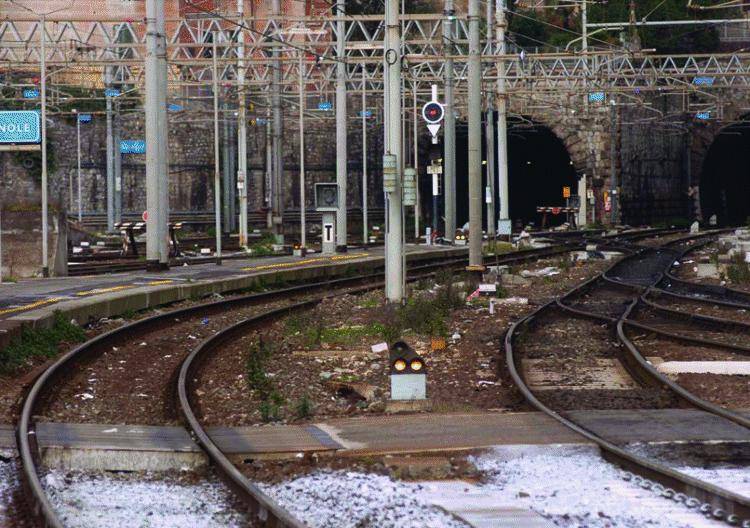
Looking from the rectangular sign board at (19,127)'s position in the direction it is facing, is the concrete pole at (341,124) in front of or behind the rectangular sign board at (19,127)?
behind

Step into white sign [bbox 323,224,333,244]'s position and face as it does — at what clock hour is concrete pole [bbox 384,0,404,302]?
The concrete pole is roughly at 12 o'clock from the white sign.

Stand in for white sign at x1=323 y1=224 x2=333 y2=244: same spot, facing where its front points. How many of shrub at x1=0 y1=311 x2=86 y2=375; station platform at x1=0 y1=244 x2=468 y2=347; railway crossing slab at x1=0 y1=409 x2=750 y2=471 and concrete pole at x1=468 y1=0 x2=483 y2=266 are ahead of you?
4

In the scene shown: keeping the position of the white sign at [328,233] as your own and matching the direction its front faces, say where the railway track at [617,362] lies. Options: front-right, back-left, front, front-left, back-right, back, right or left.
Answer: front

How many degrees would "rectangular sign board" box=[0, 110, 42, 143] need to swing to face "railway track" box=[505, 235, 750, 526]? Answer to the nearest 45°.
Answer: approximately 45° to its left

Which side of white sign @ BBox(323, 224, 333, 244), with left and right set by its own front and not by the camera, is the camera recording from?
front

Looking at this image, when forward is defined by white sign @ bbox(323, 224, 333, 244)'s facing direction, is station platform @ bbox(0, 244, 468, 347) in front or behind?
in front

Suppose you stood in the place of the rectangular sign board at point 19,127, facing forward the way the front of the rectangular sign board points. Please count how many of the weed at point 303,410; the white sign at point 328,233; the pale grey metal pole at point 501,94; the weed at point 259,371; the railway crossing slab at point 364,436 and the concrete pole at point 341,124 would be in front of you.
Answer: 3

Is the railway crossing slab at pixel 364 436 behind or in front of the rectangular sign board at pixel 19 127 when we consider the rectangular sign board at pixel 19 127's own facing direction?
in front

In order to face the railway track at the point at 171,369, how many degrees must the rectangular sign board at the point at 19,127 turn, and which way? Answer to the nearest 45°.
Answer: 0° — it already faces it

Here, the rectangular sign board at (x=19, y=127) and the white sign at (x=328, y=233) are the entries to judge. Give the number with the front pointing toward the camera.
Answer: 2

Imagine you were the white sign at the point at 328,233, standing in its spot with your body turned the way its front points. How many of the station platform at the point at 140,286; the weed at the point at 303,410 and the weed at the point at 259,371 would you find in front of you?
3

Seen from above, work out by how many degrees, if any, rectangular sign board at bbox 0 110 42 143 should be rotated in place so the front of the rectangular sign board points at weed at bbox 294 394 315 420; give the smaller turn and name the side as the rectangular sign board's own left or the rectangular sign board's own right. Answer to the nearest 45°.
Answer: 0° — it already faces it

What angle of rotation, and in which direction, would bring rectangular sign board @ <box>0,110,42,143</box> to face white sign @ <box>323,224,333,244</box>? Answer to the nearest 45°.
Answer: approximately 135° to its left

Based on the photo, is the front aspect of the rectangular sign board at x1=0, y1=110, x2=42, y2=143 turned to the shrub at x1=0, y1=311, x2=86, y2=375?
yes

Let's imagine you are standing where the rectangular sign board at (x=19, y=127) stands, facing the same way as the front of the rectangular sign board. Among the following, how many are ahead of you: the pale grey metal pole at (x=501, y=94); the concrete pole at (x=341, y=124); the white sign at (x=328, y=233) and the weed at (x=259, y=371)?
1

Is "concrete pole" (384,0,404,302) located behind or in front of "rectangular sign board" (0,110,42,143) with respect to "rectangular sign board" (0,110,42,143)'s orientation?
in front

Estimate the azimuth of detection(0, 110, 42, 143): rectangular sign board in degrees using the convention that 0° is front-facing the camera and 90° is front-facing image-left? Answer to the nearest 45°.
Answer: approximately 0°

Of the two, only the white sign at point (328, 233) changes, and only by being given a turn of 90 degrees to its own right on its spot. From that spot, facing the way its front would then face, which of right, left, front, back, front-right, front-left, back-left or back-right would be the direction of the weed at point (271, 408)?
left
